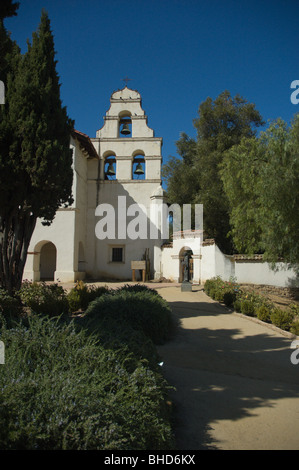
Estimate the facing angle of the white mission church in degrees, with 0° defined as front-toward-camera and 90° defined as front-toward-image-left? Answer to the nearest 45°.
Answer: approximately 0°

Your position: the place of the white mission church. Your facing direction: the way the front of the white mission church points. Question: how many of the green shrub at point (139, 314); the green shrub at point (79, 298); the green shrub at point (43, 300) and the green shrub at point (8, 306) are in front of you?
4

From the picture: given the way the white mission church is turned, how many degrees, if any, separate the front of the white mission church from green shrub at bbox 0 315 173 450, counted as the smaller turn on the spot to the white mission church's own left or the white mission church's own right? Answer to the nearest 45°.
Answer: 0° — it already faces it

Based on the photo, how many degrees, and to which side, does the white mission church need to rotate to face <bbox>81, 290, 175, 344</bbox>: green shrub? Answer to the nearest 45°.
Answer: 0° — it already faces it

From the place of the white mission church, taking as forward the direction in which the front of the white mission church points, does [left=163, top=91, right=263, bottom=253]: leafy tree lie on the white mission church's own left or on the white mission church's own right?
on the white mission church's own left
